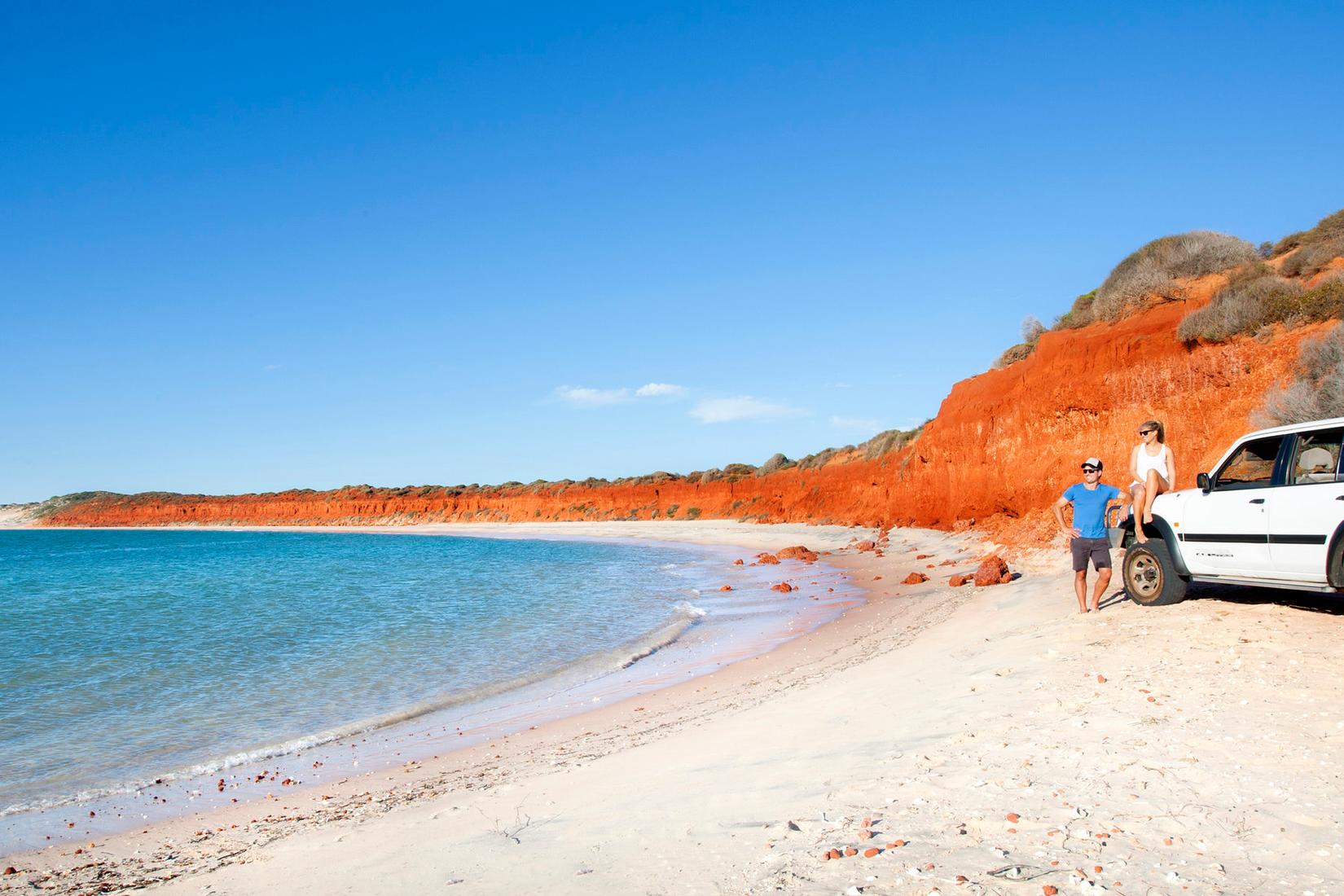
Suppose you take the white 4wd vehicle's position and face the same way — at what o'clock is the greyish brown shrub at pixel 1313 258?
The greyish brown shrub is roughly at 3 o'clock from the white 4wd vehicle.

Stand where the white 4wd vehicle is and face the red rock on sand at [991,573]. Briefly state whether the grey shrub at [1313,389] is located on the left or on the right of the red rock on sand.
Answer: right

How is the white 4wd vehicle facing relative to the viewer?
to the viewer's left

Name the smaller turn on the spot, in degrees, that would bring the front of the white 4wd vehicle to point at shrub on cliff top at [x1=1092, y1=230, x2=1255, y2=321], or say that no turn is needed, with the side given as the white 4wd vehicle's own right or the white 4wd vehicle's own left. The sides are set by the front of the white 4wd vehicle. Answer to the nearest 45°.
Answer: approximately 90° to the white 4wd vehicle's own right

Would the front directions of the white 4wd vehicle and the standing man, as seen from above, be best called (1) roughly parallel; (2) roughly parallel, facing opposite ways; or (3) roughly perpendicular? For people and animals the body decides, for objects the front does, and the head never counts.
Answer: roughly perpendicular

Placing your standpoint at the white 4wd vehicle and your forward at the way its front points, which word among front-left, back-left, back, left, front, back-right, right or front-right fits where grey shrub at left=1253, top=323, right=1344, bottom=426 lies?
right

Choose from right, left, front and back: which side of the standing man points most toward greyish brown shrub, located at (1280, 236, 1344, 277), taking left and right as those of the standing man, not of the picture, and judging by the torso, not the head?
back

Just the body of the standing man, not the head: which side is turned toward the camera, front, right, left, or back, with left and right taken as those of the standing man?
front

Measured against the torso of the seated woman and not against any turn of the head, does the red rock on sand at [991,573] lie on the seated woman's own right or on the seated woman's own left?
on the seated woman's own right

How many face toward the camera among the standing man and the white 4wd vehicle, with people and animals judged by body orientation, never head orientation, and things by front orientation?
1

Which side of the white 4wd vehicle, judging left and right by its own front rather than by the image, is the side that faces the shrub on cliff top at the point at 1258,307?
right

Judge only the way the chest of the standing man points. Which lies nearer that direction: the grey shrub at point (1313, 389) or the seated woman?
the seated woman

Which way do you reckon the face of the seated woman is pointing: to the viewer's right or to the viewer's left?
to the viewer's left

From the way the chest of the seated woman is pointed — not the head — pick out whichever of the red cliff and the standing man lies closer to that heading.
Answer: the standing man

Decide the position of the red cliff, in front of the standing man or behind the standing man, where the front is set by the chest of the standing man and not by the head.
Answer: behind

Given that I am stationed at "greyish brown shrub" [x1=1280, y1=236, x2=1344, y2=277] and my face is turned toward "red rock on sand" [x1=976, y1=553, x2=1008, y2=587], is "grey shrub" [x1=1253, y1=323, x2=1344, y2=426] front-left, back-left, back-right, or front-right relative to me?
front-left
